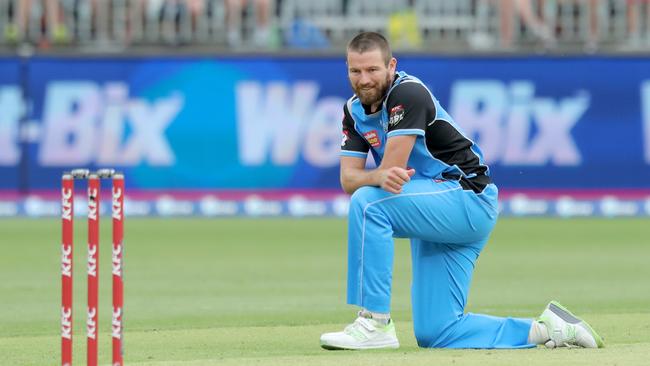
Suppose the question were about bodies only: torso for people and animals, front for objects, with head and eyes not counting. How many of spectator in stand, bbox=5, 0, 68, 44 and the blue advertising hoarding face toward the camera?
2

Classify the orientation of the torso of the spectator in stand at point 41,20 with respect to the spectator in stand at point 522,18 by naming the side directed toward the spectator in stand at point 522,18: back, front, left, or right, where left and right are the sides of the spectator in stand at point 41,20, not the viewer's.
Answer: left

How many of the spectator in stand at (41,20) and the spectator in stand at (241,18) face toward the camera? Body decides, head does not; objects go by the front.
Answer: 2

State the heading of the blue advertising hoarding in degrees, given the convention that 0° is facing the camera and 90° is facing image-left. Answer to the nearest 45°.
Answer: approximately 0°

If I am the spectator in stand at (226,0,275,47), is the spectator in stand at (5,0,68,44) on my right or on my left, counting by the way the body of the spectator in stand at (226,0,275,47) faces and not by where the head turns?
on my right

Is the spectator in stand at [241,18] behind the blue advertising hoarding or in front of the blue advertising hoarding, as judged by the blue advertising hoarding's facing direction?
behind
